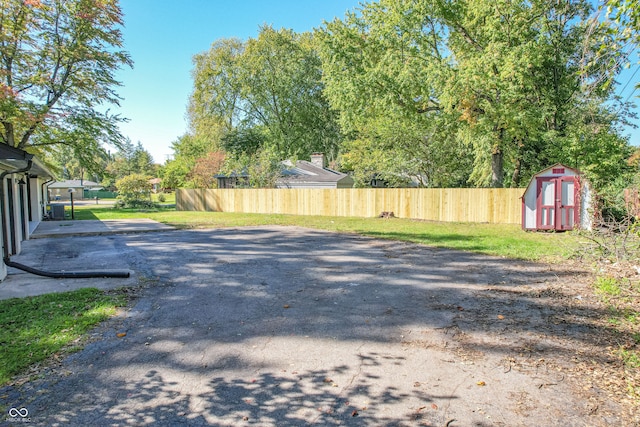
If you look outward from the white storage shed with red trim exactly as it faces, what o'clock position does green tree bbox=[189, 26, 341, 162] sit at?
The green tree is roughly at 4 o'clock from the white storage shed with red trim.

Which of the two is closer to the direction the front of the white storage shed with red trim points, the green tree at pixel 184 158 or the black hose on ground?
the black hose on ground

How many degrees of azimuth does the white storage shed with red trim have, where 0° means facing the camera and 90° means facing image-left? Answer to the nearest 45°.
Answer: approximately 0°

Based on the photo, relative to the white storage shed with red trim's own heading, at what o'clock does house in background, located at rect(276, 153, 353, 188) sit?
The house in background is roughly at 4 o'clock from the white storage shed with red trim.

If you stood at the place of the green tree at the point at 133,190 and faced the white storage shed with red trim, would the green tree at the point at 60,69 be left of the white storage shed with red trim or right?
right

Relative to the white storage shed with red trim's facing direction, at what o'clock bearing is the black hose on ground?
The black hose on ground is roughly at 1 o'clock from the white storage shed with red trim.

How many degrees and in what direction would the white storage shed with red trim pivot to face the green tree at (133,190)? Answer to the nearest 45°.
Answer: approximately 90° to its right

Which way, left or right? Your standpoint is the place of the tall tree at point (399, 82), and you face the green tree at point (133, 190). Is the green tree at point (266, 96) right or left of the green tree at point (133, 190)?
right

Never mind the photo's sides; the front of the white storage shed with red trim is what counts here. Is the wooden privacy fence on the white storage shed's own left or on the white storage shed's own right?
on the white storage shed's own right

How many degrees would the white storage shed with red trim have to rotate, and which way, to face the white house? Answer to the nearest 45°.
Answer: approximately 45° to its right

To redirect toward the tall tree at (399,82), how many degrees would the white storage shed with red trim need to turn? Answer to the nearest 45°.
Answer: approximately 135° to its right

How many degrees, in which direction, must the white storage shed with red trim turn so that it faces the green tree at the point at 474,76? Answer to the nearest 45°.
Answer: approximately 135° to its right
